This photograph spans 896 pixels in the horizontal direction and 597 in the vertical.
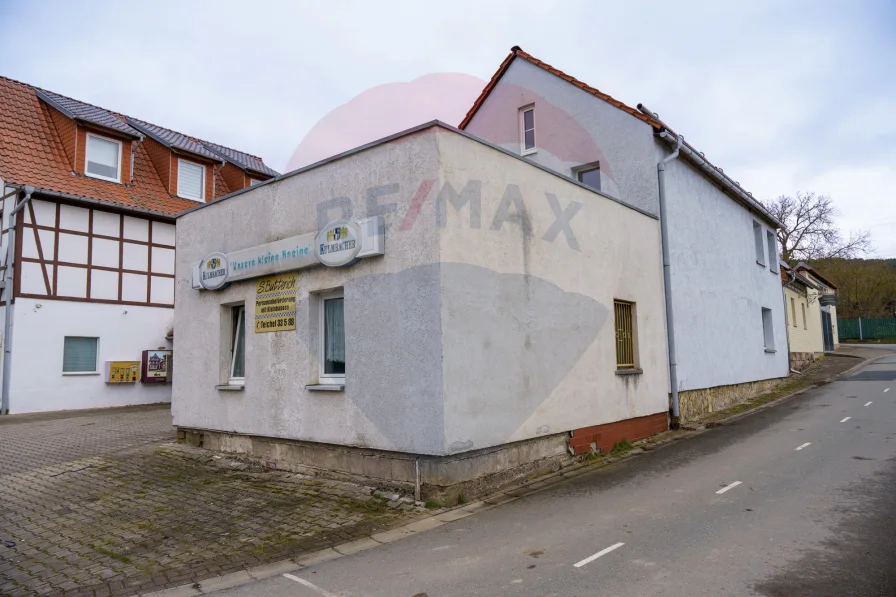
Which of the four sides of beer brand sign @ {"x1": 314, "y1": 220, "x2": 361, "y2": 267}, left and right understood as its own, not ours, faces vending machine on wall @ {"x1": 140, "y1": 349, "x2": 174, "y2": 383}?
right

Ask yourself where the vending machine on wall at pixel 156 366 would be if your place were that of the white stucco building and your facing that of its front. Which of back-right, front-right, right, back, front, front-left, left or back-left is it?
right

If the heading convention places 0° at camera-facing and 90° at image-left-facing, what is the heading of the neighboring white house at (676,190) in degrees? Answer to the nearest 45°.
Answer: approximately 315°

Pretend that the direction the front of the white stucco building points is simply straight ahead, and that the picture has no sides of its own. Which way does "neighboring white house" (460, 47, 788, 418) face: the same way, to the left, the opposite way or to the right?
to the left

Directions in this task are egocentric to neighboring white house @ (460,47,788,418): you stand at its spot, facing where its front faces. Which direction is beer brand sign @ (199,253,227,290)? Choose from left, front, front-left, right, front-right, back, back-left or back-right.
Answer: right

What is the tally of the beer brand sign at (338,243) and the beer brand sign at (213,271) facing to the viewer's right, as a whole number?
0

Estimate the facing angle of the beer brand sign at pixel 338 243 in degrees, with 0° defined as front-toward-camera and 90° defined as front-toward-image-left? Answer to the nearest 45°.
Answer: approximately 45°

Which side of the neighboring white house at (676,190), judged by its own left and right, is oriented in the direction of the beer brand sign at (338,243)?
right

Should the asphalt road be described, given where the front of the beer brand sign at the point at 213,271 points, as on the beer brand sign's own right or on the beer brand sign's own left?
on the beer brand sign's own left

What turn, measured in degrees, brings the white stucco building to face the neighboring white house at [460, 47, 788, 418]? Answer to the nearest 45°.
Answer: approximately 180°

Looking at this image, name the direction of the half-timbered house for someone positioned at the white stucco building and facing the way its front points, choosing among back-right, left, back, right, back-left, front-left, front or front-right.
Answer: right

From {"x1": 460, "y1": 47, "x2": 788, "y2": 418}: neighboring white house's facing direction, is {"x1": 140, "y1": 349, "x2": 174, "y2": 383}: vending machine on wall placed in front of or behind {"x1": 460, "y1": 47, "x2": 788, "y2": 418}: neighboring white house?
behind

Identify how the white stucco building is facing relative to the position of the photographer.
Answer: facing the viewer and to the left of the viewer

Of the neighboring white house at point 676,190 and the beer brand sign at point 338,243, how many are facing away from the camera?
0

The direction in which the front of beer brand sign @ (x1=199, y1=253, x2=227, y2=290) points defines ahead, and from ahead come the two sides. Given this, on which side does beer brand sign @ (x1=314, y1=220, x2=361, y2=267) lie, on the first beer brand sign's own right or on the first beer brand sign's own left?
on the first beer brand sign's own left
